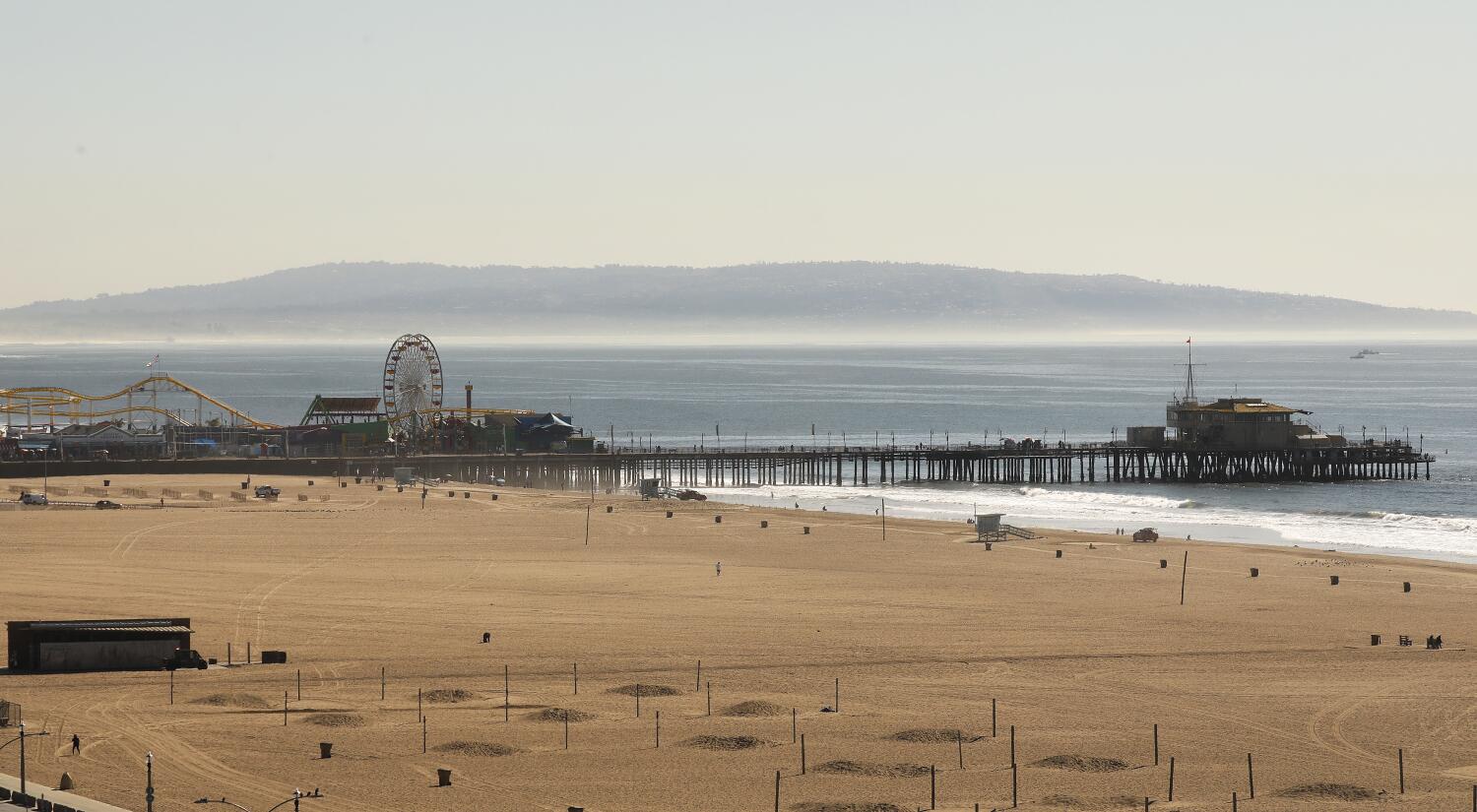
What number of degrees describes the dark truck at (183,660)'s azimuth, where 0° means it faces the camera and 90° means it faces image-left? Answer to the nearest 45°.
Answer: approximately 270°

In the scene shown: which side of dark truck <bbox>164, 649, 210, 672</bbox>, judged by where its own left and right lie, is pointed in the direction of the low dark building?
back
